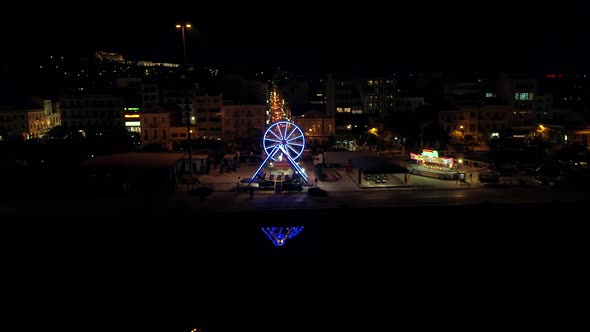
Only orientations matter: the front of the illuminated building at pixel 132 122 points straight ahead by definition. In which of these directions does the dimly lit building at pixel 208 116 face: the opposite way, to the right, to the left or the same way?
the same way

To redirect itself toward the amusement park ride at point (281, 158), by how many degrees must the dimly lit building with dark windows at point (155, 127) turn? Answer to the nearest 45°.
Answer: approximately 45° to its left

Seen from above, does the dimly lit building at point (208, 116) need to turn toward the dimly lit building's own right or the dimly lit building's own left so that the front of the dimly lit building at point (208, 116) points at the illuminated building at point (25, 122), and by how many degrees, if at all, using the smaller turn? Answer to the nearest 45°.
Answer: approximately 90° to the dimly lit building's own right

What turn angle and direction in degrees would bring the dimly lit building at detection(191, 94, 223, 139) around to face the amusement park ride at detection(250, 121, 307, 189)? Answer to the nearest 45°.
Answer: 0° — it already faces it

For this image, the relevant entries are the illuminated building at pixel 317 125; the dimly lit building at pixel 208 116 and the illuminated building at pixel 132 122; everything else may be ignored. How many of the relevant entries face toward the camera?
3

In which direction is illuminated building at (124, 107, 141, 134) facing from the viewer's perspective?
toward the camera

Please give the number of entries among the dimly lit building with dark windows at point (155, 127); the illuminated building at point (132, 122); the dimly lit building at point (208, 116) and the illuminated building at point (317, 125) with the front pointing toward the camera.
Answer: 4

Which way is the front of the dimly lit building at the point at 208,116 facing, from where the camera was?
facing the viewer

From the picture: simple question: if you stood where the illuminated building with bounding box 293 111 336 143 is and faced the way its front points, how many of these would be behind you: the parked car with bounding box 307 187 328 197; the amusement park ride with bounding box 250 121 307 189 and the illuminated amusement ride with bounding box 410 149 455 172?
0

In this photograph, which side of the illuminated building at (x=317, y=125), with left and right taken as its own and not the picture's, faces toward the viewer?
front

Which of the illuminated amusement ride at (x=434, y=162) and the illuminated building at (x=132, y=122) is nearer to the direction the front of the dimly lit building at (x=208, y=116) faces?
the illuminated amusement ride

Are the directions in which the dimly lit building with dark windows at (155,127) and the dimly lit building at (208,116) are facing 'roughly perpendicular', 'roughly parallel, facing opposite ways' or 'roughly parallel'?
roughly parallel

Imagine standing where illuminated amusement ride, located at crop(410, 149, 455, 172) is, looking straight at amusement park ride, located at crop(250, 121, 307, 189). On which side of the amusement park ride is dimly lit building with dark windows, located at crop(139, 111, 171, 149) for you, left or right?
right

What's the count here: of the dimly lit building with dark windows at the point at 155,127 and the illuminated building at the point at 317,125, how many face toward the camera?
2

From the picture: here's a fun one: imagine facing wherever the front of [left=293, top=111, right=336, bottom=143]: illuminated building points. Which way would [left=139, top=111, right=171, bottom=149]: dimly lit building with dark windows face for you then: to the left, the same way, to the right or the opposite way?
the same way

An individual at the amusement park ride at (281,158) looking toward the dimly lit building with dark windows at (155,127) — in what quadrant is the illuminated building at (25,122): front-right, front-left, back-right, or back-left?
front-left
